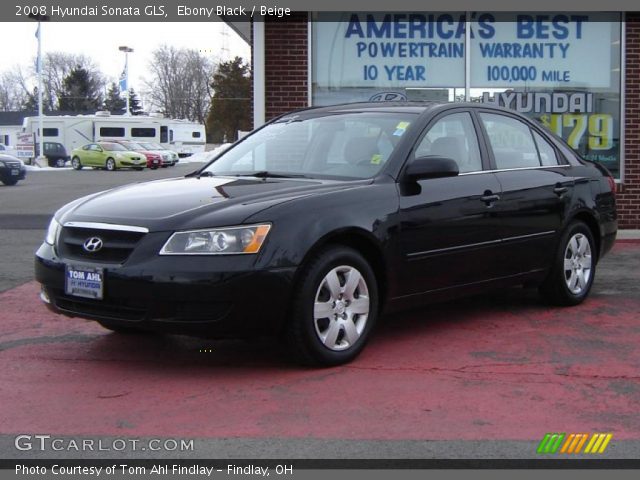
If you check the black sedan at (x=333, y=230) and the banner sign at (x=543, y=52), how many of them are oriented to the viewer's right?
0

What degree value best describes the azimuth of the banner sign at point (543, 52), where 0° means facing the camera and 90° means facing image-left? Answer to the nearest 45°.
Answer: approximately 0°

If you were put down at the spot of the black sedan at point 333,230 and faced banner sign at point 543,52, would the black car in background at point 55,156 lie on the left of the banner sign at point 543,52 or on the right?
left

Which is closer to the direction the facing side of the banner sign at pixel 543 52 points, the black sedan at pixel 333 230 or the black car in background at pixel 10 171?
the black sedan

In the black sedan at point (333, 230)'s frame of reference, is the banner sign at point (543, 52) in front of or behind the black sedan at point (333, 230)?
behind

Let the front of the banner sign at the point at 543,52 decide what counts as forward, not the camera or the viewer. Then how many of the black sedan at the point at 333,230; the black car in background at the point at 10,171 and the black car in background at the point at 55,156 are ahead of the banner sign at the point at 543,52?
1

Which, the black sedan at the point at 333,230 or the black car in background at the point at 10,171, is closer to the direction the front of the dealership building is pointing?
the black sedan

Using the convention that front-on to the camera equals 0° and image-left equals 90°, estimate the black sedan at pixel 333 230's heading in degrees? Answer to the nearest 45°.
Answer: approximately 45°

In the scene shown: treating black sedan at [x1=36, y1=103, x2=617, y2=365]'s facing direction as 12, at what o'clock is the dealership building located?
The dealership building is roughly at 5 o'clock from the black sedan.

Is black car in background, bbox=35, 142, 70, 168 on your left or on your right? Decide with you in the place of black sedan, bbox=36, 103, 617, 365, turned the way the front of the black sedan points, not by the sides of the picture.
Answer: on your right

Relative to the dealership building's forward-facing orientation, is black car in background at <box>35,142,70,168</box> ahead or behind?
behind

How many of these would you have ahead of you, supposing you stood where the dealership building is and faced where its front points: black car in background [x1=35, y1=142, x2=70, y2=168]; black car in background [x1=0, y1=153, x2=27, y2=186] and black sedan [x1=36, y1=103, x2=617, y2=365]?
1

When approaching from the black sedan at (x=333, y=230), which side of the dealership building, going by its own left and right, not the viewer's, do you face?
front
